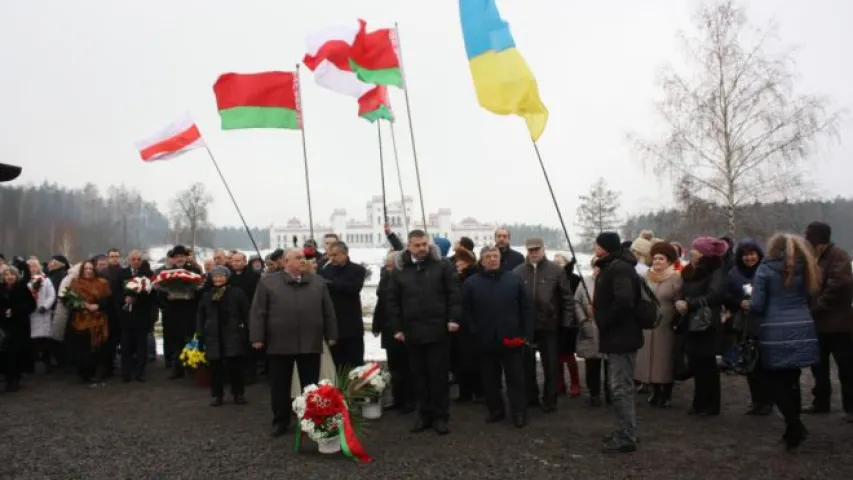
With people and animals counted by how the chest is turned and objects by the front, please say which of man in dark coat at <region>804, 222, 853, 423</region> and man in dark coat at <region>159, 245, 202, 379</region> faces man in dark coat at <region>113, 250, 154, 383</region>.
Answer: man in dark coat at <region>804, 222, 853, 423</region>

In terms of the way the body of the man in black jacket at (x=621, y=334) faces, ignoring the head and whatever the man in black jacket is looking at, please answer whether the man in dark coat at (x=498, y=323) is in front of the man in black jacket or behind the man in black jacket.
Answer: in front

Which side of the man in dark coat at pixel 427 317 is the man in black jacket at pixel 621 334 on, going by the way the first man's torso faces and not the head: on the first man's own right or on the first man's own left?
on the first man's own left

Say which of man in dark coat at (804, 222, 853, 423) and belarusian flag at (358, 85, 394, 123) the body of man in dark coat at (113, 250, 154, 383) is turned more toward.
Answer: the man in dark coat

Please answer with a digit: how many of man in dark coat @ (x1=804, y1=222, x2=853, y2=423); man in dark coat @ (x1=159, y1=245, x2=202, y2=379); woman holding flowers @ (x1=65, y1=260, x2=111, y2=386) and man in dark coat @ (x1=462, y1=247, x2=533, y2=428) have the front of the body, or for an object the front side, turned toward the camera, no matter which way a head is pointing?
3

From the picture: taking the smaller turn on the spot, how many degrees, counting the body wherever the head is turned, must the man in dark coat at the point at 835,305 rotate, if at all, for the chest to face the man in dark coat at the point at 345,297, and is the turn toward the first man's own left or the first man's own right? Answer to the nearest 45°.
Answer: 0° — they already face them

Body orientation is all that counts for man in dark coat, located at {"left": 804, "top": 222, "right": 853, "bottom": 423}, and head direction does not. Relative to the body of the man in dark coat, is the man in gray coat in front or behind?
in front

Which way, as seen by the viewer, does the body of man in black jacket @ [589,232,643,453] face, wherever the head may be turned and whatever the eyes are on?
to the viewer's left

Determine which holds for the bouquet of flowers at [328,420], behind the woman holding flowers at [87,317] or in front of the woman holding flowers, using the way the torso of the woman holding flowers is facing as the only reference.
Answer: in front

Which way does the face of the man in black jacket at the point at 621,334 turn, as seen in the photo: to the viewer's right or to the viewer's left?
to the viewer's left
